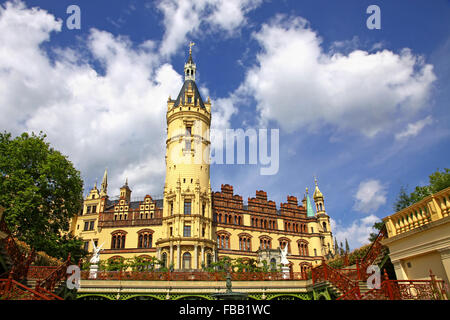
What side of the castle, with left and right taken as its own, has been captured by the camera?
front

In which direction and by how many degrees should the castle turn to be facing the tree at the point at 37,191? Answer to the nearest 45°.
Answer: approximately 45° to its right

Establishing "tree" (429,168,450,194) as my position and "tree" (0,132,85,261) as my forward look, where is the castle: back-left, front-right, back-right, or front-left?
front-right

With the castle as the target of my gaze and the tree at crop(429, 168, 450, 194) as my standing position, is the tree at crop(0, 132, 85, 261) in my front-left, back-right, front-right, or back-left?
front-left

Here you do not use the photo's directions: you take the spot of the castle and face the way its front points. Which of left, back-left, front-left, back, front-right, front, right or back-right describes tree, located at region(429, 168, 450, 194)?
front-left
